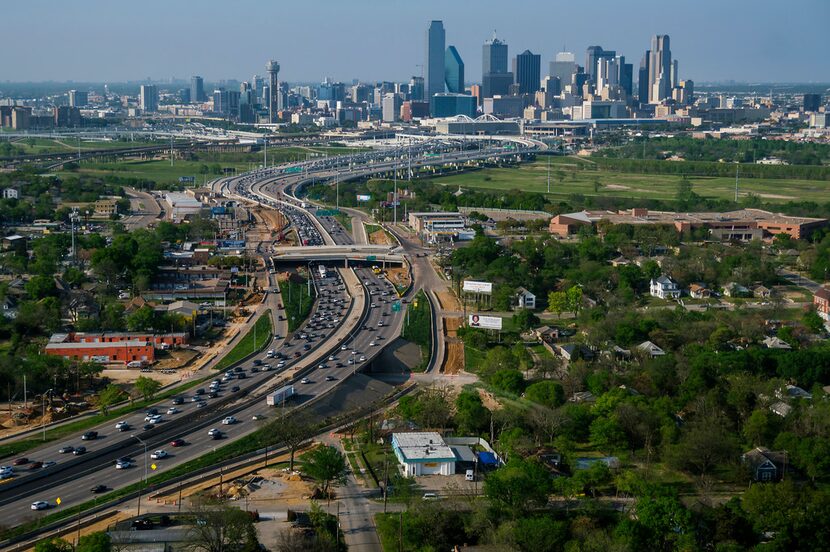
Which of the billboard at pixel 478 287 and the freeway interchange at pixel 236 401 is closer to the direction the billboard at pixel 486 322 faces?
the freeway interchange

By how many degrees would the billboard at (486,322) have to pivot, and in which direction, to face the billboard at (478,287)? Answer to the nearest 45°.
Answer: approximately 180°

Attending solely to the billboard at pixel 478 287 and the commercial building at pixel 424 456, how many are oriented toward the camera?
2

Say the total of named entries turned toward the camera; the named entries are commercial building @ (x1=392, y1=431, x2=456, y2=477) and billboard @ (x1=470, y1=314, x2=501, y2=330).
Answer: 2

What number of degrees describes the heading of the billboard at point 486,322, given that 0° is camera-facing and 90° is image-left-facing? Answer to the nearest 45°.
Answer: approximately 0°

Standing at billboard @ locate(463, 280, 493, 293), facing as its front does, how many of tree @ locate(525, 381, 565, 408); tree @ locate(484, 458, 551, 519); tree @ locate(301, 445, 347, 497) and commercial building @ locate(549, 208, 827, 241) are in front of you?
3
